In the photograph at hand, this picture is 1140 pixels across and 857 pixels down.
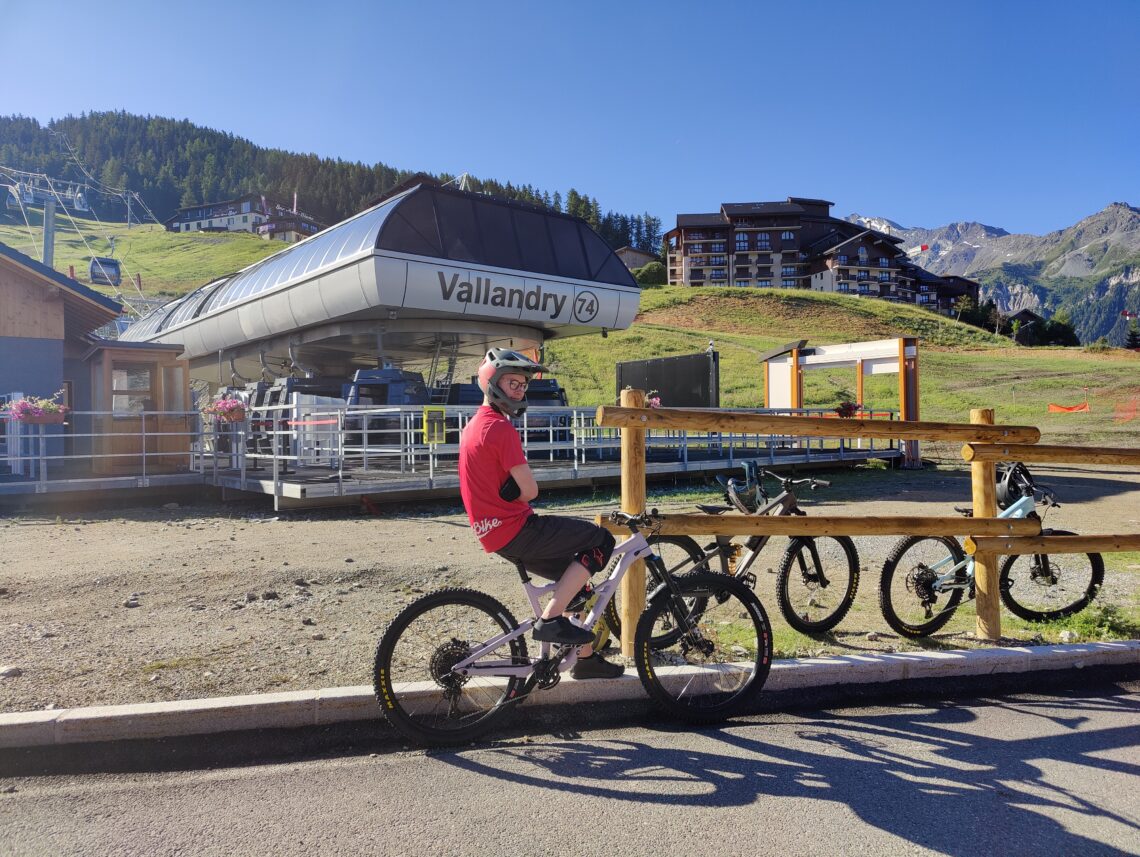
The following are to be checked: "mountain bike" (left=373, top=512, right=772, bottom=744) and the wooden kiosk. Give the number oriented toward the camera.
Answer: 1

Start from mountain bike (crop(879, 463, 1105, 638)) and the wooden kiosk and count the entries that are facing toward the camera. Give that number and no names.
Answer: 1

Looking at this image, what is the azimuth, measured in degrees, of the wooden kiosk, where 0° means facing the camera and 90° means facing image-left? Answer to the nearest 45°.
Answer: approximately 0°

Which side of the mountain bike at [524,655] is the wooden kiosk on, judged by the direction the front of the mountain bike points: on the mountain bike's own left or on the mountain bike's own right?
on the mountain bike's own left

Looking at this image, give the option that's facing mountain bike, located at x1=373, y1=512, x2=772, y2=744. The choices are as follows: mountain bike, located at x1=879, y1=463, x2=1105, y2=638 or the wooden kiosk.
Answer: the wooden kiosk

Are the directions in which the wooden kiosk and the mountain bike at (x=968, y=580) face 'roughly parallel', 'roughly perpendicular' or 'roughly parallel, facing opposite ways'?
roughly perpendicular

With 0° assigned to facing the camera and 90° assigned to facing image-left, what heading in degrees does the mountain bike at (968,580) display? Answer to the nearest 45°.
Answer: approximately 225°

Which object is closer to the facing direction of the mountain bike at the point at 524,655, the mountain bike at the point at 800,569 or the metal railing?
the mountain bike

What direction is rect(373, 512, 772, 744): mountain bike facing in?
to the viewer's right

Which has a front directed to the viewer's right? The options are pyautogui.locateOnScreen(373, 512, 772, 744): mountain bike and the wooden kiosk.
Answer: the mountain bike

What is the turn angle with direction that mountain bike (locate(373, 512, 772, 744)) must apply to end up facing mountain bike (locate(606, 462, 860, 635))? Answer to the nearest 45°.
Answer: approximately 45° to its left
